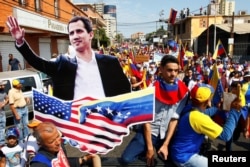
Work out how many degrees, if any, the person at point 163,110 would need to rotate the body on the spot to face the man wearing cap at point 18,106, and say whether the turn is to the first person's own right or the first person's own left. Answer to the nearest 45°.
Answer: approximately 135° to the first person's own right

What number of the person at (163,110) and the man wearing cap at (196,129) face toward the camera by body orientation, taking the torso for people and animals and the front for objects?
1

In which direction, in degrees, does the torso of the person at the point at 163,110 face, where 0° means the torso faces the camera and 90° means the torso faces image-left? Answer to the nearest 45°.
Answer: approximately 0°
